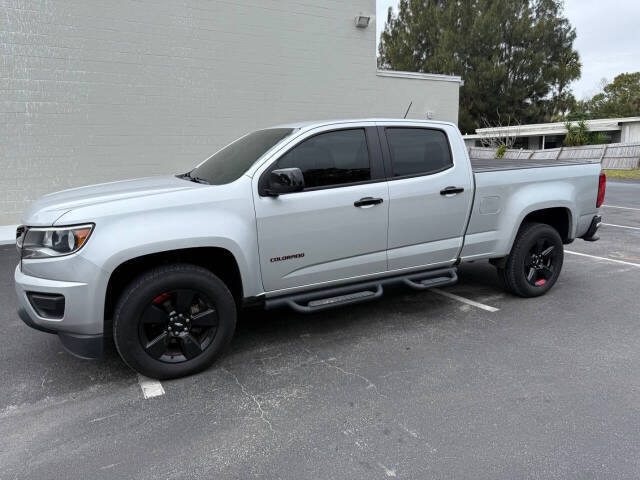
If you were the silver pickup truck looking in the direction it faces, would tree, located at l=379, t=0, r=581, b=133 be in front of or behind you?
behind

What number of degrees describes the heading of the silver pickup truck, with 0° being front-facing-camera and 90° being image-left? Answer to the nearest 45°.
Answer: approximately 45°

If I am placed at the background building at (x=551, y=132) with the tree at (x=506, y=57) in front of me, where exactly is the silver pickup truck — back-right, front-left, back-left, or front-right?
back-left

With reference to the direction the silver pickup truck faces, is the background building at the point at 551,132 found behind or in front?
behind

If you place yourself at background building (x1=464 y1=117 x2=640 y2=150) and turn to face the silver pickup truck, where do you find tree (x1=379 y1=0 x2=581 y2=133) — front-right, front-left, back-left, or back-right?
back-right
